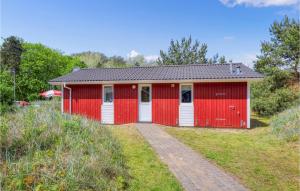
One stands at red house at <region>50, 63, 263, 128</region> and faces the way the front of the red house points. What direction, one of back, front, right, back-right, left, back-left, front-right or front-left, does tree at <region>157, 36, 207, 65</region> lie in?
back

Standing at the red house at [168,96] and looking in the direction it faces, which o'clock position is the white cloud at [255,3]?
The white cloud is roughly at 8 o'clock from the red house.

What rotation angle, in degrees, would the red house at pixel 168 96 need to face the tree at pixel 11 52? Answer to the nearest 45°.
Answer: approximately 135° to its right

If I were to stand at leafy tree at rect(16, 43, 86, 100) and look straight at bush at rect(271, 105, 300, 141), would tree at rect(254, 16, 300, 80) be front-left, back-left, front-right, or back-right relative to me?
front-left

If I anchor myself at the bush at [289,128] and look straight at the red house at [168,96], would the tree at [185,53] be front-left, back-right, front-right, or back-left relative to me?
front-right

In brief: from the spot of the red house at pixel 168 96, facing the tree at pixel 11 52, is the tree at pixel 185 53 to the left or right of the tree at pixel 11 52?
right

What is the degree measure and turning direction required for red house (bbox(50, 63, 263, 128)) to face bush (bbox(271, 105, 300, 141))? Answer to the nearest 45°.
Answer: approximately 45° to its left

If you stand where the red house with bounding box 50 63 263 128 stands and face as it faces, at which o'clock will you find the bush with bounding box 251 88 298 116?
The bush is roughly at 8 o'clock from the red house.

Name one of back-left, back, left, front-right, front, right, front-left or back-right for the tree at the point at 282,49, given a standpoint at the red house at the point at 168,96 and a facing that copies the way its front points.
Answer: back-left

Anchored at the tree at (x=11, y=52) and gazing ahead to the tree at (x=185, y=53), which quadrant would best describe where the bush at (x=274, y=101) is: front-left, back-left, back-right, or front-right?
front-right

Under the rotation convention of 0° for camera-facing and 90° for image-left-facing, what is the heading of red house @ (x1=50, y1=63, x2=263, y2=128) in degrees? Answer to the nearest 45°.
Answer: approximately 0°

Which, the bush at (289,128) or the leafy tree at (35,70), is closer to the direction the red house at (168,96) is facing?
the bush
